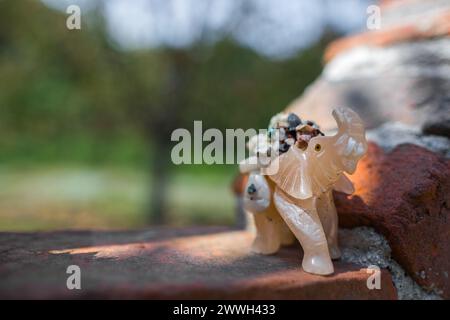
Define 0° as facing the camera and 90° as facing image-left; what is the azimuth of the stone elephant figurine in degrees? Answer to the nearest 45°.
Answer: approximately 315°
